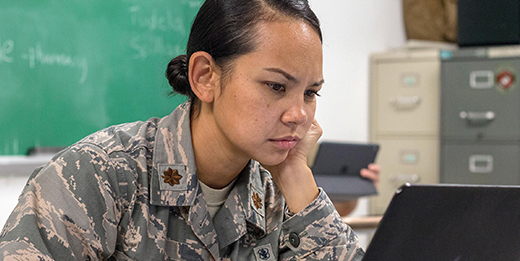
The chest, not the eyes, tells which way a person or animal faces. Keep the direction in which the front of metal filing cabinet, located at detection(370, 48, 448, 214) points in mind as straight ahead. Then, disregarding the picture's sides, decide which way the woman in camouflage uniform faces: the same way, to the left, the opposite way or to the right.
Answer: to the left

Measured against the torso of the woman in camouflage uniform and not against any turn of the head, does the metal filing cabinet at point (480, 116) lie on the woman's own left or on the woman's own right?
on the woman's own left

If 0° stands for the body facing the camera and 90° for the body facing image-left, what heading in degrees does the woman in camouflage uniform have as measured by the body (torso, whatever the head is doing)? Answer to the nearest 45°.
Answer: approximately 315°

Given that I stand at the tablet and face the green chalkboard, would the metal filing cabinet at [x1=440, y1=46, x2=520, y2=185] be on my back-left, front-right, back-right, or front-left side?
back-right
